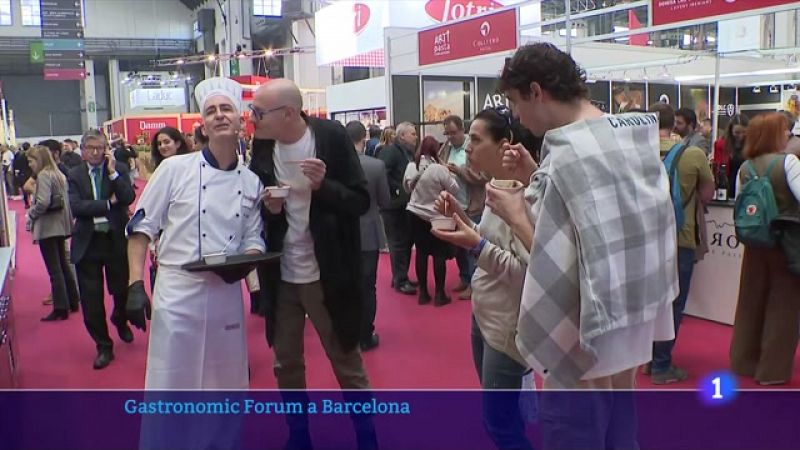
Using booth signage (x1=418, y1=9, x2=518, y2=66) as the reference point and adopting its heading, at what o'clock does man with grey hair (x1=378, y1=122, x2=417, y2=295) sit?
The man with grey hair is roughly at 11 o'clock from the booth signage.

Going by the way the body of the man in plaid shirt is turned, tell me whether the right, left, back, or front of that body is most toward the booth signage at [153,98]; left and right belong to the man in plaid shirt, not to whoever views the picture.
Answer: front

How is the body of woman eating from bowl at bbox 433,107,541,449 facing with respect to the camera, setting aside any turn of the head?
to the viewer's left

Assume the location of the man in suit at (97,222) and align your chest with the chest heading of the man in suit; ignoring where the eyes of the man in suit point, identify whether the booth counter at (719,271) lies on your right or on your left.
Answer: on your left

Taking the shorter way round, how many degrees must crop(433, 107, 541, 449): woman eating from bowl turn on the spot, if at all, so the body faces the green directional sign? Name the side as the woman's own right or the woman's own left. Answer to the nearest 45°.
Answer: approximately 45° to the woman's own right

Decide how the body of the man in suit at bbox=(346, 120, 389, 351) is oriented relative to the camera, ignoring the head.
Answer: away from the camera

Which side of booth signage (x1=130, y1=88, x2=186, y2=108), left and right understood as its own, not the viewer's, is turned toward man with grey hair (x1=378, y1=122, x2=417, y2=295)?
front

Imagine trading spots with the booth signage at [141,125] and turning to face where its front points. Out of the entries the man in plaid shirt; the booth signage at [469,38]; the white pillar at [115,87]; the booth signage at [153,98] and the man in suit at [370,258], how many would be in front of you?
3

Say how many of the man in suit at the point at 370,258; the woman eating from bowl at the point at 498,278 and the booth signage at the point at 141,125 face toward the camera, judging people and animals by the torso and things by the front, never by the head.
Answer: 1

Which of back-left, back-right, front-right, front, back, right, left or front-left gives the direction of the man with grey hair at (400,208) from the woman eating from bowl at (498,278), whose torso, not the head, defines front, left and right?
right
